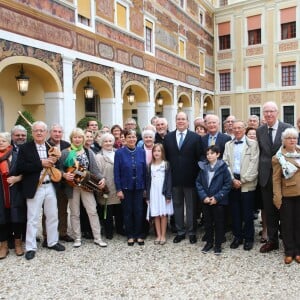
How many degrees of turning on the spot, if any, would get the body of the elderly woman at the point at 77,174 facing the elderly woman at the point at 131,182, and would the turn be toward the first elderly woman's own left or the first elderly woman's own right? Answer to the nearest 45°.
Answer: approximately 90° to the first elderly woman's own left

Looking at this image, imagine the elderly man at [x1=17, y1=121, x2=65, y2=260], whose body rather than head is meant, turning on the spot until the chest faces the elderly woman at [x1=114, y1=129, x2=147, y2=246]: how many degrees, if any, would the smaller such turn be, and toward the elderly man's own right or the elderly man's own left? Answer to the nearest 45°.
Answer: approximately 45° to the elderly man's own left

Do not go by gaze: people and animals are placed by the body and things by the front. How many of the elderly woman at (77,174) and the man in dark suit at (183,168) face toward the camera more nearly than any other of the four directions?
2

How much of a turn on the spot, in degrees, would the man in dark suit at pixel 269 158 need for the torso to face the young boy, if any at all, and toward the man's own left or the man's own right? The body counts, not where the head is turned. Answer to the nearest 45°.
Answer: approximately 90° to the man's own right

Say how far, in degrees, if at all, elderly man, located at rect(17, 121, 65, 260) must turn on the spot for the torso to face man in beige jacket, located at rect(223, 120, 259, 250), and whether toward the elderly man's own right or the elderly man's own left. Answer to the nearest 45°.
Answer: approximately 45° to the elderly man's own left

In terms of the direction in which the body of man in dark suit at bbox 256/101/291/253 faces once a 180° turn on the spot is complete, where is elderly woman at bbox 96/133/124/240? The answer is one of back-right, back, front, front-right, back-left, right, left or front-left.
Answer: left

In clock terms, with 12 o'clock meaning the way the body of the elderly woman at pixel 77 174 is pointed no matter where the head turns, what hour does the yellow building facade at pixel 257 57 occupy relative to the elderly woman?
The yellow building facade is roughly at 7 o'clock from the elderly woman.

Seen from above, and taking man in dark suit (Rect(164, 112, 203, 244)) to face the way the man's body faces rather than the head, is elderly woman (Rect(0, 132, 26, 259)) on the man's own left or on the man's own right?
on the man's own right

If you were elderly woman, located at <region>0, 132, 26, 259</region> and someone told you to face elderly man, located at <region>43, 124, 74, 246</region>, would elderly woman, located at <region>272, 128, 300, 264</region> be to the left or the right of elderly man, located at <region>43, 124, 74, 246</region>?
right

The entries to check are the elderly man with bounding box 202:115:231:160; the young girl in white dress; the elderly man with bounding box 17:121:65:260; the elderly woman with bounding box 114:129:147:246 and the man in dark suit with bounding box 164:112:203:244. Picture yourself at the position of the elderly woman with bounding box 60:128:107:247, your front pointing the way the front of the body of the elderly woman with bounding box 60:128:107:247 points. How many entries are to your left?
4
